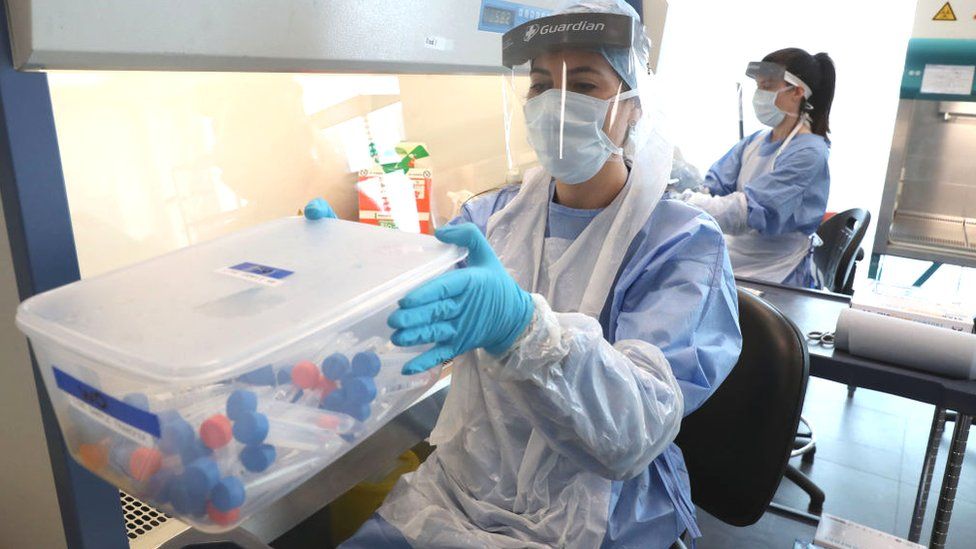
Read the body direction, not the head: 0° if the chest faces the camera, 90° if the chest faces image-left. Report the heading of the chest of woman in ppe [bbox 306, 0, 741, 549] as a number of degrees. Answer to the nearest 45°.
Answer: approximately 45°

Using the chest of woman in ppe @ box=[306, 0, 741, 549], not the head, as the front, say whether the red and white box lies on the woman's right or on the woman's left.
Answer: on the woman's right

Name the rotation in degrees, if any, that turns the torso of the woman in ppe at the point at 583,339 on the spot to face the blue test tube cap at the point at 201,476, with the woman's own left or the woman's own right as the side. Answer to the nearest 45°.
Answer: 0° — they already face it

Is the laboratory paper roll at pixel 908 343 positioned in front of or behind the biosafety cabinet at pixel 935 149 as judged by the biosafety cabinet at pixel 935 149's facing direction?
in front

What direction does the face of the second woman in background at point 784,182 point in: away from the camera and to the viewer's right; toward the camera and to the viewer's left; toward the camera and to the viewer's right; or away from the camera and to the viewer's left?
toward the camera and to the viewer's left

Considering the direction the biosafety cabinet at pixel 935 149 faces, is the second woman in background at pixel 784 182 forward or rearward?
forward

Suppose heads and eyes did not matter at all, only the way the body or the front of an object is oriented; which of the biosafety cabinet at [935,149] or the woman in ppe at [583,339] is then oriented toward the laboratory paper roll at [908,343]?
the biosafety cabinet
